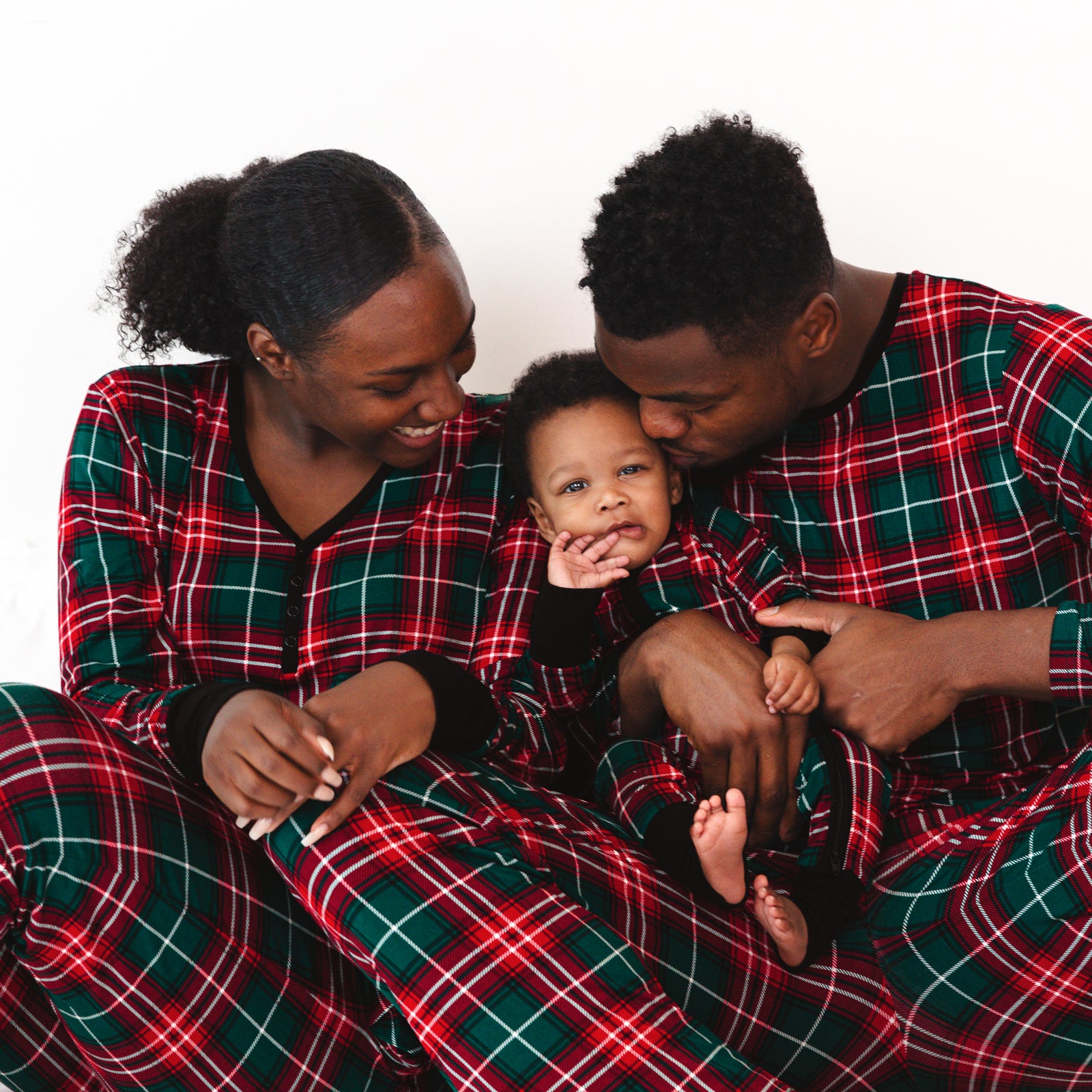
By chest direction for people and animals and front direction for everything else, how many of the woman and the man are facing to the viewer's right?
0

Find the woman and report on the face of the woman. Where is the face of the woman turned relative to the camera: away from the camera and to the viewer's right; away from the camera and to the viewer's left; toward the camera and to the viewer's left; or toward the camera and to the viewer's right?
toward the camera and to the viewer's right

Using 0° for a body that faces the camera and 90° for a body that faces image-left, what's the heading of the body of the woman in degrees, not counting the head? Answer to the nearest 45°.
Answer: approximately 0°

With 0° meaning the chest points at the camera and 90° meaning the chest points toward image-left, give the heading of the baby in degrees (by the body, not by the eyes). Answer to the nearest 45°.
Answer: approximately 0°
